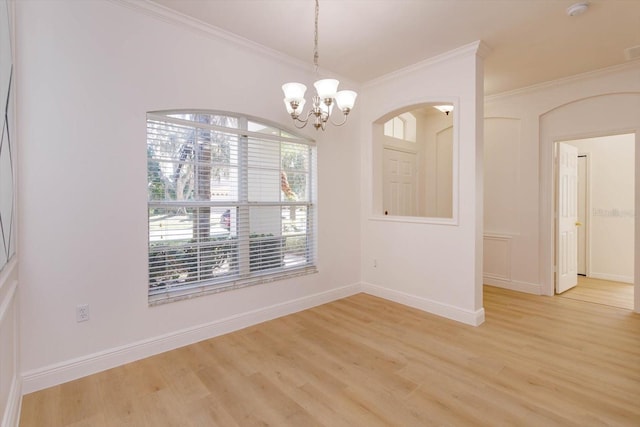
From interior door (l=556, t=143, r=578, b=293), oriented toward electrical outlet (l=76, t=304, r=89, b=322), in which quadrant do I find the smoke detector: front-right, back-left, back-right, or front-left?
front-left

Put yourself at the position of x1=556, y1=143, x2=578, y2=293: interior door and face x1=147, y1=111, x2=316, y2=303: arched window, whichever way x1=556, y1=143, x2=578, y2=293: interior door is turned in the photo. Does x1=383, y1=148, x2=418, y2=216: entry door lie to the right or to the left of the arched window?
right

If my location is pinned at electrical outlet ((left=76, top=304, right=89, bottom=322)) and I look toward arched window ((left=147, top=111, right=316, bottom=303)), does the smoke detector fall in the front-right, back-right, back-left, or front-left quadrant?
front-right

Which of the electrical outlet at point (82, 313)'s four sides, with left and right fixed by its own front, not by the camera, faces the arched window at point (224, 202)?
left

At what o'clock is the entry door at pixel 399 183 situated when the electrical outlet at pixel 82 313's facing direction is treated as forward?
The entry door is roughly at 9 o'clock from the electrical outlet.

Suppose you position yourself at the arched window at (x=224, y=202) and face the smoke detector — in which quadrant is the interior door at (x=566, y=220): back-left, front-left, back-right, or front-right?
front-left

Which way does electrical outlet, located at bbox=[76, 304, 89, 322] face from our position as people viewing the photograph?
facing the viewer

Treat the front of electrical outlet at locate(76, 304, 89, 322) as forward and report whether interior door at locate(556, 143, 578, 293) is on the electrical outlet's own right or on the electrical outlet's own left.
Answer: on the electrical outlet's own left

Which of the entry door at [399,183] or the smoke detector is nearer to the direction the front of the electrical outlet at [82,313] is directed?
the smoke detector

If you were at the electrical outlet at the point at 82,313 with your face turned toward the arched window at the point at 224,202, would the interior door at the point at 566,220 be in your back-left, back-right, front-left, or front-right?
front-right
